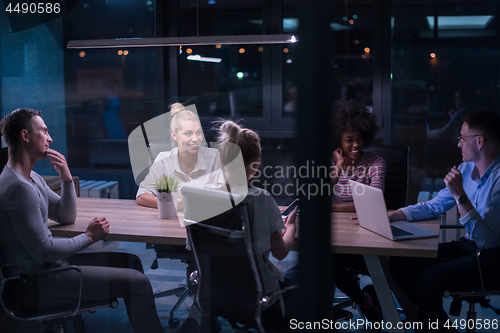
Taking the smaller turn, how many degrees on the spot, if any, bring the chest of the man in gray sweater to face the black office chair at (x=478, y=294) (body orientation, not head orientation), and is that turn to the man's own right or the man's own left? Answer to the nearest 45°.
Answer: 0° — they already face it

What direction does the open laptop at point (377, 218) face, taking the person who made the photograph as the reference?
facing away from the viewer and to the right of the viewer

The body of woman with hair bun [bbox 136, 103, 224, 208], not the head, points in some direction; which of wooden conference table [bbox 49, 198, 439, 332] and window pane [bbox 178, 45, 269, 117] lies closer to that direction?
the wooden conference table

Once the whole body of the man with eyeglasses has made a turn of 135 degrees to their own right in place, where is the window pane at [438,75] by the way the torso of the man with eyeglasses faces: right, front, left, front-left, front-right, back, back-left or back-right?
front-left

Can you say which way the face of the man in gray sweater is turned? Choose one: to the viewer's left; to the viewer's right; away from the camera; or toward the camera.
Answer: to the viewer's right

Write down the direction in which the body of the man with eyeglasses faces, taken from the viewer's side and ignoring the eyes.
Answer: to the viewer's left

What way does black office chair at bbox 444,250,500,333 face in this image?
to the viewer's left

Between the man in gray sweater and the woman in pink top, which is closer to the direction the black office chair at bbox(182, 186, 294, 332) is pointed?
the woman in pink top

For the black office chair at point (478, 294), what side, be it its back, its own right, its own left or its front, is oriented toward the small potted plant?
front

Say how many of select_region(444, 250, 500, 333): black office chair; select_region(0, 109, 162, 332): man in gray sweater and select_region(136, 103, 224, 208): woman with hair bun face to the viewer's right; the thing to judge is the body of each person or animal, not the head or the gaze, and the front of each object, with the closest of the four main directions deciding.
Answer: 1

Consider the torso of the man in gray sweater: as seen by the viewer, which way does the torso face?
to the viewer's right
